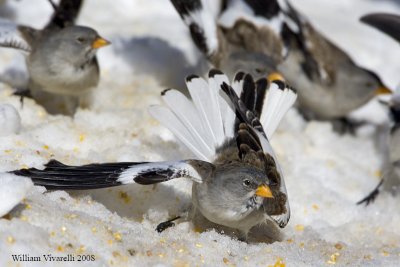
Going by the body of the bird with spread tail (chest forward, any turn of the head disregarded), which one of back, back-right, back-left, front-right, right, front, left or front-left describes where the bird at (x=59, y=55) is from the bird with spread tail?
back

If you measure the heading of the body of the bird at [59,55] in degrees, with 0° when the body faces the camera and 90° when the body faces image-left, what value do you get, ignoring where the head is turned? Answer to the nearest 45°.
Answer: approximately 315°

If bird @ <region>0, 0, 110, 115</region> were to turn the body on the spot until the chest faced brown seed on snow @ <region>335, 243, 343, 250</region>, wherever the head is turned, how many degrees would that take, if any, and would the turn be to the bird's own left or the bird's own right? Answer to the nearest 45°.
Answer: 0° — it already faces it

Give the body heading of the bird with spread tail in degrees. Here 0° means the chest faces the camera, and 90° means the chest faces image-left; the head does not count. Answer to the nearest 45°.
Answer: approximately 315°

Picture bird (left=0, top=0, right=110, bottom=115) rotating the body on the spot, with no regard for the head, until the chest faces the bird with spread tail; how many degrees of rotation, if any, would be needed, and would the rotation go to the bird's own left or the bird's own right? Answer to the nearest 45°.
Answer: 0° — it already faces it

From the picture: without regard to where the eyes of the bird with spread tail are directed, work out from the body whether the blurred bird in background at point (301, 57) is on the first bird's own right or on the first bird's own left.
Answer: on the first bird's own left

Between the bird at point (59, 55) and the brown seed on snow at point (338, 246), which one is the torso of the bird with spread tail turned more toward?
the brown seed on snow

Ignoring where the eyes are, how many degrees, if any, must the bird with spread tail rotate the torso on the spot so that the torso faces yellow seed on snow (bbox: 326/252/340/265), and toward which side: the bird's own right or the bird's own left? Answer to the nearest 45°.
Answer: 0° — it already faces it

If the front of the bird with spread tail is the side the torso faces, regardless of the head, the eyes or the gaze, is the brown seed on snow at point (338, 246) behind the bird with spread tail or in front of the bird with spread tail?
in front
